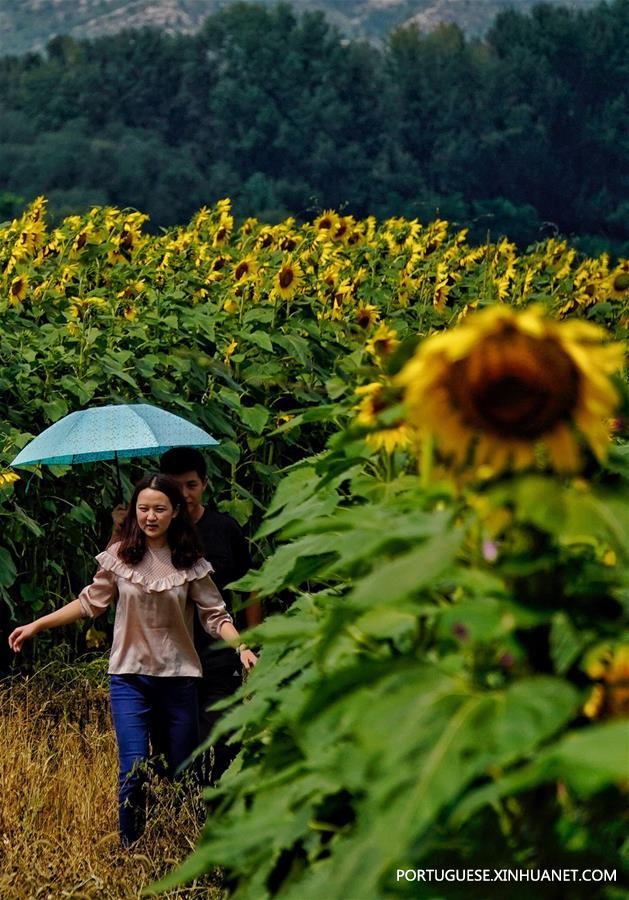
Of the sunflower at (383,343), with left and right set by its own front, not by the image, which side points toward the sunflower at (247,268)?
back

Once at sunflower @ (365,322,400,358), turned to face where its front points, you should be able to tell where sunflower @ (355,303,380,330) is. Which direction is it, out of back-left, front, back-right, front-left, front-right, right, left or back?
back

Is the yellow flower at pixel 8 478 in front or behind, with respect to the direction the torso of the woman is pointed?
behind

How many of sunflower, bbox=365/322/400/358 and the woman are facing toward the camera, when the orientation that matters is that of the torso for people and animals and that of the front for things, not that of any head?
2

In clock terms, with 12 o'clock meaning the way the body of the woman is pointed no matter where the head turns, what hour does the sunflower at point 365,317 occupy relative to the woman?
The sunflower is roughly at 7 o'clock from the woman.

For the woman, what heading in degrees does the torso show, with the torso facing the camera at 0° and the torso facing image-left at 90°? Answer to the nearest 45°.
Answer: approximately 0°
